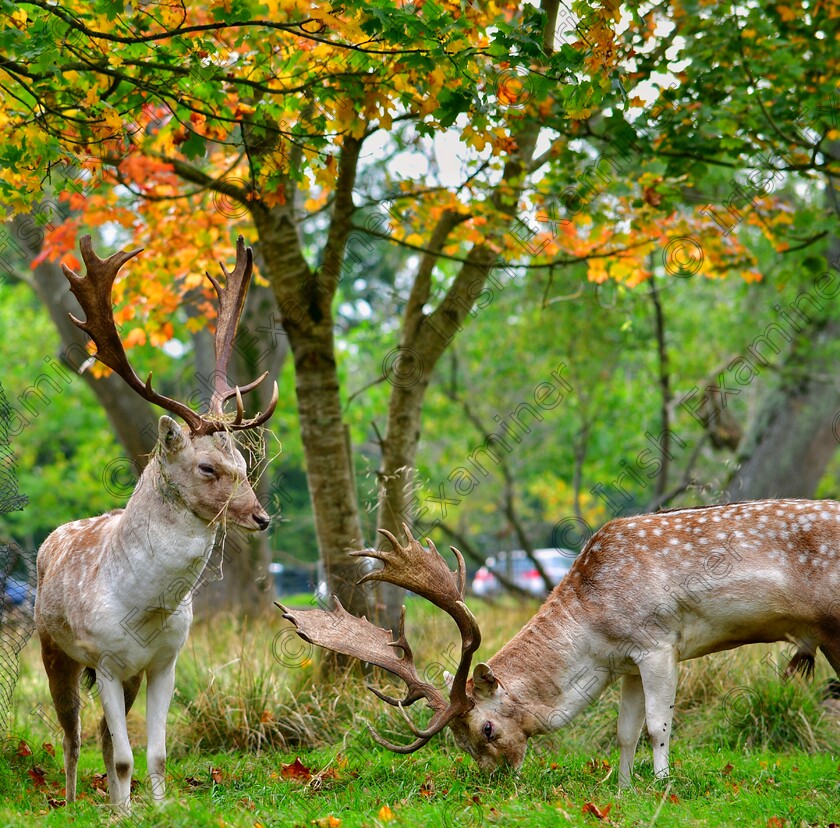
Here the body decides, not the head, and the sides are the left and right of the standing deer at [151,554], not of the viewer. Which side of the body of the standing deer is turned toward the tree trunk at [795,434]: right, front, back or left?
left

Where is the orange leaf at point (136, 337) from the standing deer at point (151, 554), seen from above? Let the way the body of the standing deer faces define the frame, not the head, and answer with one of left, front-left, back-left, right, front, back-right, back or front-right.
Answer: back-left

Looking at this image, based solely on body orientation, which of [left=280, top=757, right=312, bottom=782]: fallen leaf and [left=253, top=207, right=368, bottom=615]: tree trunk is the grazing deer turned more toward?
the fallen leaf

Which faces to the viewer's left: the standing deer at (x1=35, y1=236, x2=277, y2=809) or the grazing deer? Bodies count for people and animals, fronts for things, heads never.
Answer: the grazing deer

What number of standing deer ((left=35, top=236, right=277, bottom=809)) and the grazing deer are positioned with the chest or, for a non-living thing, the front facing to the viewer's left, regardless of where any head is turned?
1

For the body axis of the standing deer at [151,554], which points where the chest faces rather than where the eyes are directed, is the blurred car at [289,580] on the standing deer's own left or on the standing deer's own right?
on the standing deer's own left

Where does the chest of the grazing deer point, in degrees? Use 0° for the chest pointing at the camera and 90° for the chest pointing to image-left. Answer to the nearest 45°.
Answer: approximately 90°

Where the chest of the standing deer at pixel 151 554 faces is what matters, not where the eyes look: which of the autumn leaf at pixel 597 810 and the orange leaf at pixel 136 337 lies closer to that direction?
the autumn leaf

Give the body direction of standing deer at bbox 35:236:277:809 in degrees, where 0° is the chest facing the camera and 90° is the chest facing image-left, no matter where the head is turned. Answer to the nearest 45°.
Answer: approximately 315°
